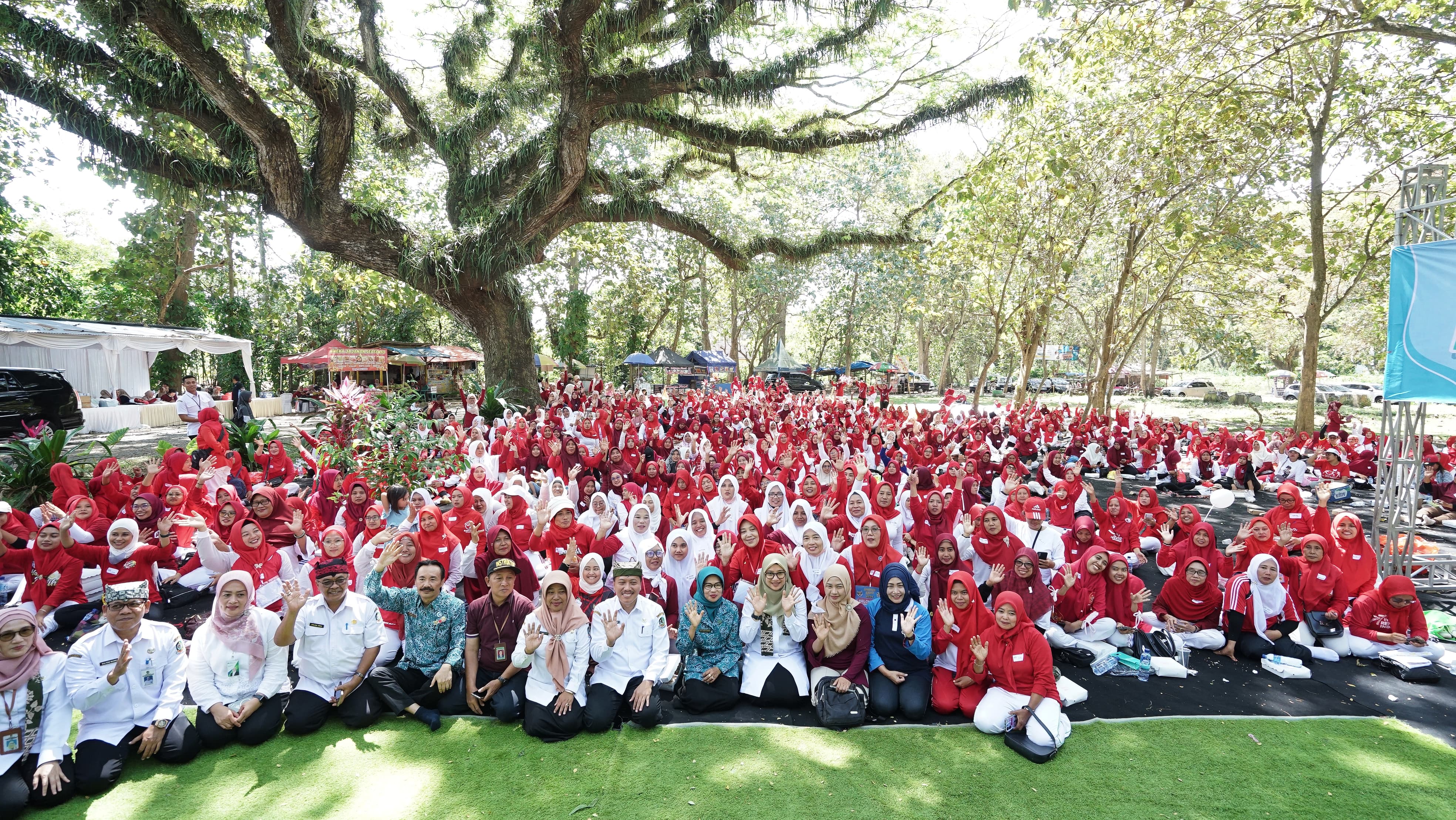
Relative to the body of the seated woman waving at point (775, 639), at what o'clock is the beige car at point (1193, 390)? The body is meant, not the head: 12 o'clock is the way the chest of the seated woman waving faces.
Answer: The beige car is roughly at 7 o'clock from the seated woman waving.

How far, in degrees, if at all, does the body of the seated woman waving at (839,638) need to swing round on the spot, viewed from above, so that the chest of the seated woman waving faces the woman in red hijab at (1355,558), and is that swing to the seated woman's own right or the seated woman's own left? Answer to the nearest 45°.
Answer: approximately 135° to the seated woman's own left

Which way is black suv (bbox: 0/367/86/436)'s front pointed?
to the viewer's left

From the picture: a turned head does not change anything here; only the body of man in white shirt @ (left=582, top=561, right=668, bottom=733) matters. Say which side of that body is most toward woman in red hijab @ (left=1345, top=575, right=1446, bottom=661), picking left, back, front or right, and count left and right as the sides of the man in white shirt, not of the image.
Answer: left

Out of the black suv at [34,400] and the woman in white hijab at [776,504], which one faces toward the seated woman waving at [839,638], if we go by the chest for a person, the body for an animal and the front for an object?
the woman in white hijab

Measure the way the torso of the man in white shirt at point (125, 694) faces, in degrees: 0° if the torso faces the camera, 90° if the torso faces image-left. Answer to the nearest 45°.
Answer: approximately 0°

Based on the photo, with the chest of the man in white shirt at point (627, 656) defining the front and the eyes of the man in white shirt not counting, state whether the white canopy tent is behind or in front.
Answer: behind

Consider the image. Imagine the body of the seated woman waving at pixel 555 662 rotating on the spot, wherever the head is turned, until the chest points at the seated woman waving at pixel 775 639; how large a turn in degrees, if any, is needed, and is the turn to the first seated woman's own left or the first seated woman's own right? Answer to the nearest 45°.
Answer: approximately 90° to the first seated woman's own left
